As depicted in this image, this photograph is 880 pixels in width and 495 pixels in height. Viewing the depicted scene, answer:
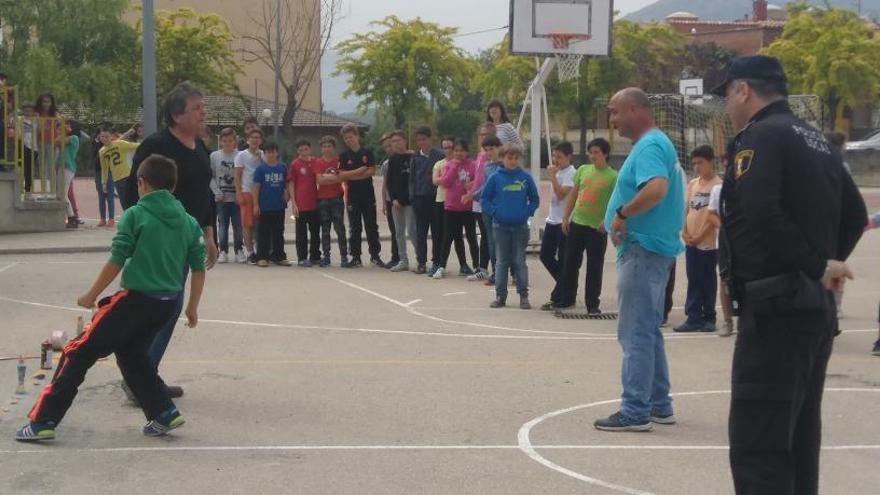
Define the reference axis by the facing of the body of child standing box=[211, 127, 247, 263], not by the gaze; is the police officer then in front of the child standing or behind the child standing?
in front

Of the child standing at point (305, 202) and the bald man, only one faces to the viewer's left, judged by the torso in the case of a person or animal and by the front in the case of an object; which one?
the bald man

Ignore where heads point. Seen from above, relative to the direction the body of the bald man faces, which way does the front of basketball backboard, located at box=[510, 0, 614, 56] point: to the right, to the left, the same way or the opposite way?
to the left

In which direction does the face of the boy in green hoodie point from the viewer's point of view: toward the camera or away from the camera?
away from the camera

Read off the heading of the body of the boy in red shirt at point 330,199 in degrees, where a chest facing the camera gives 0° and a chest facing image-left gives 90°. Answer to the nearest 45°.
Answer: approximately 0°

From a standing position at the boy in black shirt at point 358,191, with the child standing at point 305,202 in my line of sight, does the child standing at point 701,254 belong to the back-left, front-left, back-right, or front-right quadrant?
back-left

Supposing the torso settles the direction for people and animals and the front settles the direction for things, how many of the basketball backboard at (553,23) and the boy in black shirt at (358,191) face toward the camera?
2

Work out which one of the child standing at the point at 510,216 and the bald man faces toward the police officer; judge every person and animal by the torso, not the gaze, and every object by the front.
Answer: the child standing

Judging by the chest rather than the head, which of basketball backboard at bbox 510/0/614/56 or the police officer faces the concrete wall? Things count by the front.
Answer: the police officer

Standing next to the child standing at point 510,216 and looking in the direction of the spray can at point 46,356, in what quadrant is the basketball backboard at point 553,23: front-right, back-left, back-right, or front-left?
back-right

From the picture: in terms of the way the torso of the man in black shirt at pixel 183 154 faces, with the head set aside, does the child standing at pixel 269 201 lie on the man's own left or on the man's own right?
on the man's own left

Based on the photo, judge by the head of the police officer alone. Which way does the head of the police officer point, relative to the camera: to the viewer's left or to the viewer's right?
to the viewer's left

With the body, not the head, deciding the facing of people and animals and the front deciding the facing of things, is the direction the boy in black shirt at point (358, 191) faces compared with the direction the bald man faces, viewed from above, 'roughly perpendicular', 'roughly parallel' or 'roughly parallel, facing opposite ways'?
roughly perpendicular
